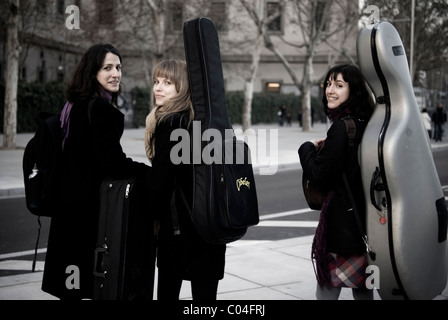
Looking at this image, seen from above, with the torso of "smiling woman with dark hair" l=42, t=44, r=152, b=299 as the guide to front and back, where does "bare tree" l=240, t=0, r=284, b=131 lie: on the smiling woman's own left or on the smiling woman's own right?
on the smiling woman's own left

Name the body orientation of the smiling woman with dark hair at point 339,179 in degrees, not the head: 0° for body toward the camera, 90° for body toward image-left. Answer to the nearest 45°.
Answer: approximately 90°

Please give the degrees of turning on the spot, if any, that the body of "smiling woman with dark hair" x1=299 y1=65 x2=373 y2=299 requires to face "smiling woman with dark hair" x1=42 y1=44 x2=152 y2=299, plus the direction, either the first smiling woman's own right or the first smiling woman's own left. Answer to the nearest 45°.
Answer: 0° — they already face them

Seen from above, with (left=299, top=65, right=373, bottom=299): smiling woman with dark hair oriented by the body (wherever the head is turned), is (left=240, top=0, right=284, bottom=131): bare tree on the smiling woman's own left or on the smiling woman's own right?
on the smiling woman's own right

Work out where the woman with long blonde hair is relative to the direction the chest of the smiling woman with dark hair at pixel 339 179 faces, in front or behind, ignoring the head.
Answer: in front

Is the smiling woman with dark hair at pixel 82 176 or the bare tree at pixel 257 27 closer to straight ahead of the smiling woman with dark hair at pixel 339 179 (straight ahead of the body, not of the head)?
the smiling woman with dark hair

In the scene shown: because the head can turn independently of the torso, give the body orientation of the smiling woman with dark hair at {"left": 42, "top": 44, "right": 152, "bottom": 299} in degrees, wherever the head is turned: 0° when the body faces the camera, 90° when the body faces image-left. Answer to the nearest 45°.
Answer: approximately 270°
